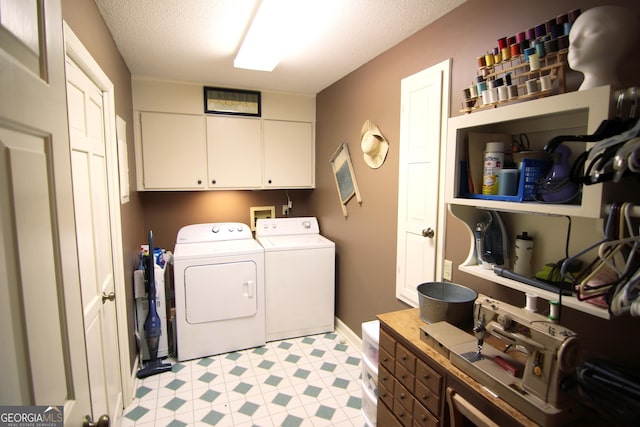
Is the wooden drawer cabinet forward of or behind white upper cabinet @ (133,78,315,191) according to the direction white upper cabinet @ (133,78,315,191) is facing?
forward

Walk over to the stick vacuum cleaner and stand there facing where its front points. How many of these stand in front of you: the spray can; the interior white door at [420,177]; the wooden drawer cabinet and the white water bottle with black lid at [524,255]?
4

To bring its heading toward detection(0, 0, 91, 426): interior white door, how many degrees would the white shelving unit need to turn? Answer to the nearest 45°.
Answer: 0° — it already faces it

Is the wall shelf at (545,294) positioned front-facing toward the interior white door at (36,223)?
yes

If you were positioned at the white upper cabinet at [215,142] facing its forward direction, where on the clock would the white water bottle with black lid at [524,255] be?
The white water bottle with black lid is roughly at 11 o'clock from the white upper cabinet.

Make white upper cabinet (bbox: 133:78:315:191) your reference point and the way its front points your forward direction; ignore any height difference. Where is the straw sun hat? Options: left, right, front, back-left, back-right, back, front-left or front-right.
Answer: front-left
